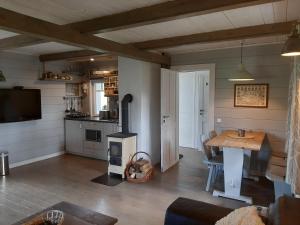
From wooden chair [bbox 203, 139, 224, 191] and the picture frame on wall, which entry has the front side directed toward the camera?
the picture frame on wall

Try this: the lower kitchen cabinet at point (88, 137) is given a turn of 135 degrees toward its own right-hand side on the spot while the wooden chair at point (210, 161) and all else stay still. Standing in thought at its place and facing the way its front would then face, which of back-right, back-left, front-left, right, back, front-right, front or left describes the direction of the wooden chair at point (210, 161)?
back-right

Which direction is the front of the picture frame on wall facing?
toward the camera

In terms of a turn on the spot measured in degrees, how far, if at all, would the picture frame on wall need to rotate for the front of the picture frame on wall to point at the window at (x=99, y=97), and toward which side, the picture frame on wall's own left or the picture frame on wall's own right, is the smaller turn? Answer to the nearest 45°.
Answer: approximately 90° to the picture frame on wall's own right

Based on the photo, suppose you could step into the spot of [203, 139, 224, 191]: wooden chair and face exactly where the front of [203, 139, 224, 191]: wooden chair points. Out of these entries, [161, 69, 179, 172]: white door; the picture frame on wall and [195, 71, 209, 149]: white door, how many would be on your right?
0

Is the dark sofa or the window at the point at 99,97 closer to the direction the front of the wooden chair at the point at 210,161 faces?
the dark sofa

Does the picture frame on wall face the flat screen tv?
no

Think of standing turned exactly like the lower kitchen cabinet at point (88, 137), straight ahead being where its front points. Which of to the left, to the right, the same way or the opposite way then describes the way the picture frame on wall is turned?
the same way

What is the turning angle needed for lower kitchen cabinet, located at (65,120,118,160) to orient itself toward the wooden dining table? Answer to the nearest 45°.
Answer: approximately 90° to its left

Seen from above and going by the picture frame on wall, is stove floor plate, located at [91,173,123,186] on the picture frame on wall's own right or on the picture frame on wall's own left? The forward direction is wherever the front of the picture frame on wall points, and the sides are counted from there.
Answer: on the picture frame on wall's own right

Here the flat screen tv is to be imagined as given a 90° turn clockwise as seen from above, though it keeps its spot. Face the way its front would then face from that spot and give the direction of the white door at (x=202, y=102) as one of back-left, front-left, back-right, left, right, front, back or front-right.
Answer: back-left

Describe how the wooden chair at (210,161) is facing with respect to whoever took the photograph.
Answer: facing to the right of the viewer

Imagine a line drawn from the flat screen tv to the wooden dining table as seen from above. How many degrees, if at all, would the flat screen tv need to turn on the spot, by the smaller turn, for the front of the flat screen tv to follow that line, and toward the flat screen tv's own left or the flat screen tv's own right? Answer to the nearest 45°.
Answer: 0° — it already faces it

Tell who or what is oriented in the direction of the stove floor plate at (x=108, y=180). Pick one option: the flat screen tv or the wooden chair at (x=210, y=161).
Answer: the flat screen tv

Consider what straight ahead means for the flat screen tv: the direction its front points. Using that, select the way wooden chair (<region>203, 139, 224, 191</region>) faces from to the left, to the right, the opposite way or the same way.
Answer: the same way

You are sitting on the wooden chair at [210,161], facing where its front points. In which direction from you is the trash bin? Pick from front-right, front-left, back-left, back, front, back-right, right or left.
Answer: back

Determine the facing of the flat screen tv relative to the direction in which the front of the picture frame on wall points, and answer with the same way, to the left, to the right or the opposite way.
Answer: to the left

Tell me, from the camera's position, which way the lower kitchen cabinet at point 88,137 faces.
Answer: facing the viewer and to the left of the viewer

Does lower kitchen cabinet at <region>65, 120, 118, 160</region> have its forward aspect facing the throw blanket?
no

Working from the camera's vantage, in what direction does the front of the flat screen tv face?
facing the viewer and to the right of the viewer

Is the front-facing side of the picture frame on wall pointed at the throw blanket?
yes

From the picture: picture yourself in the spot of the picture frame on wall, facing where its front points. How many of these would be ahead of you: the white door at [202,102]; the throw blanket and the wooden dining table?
2
